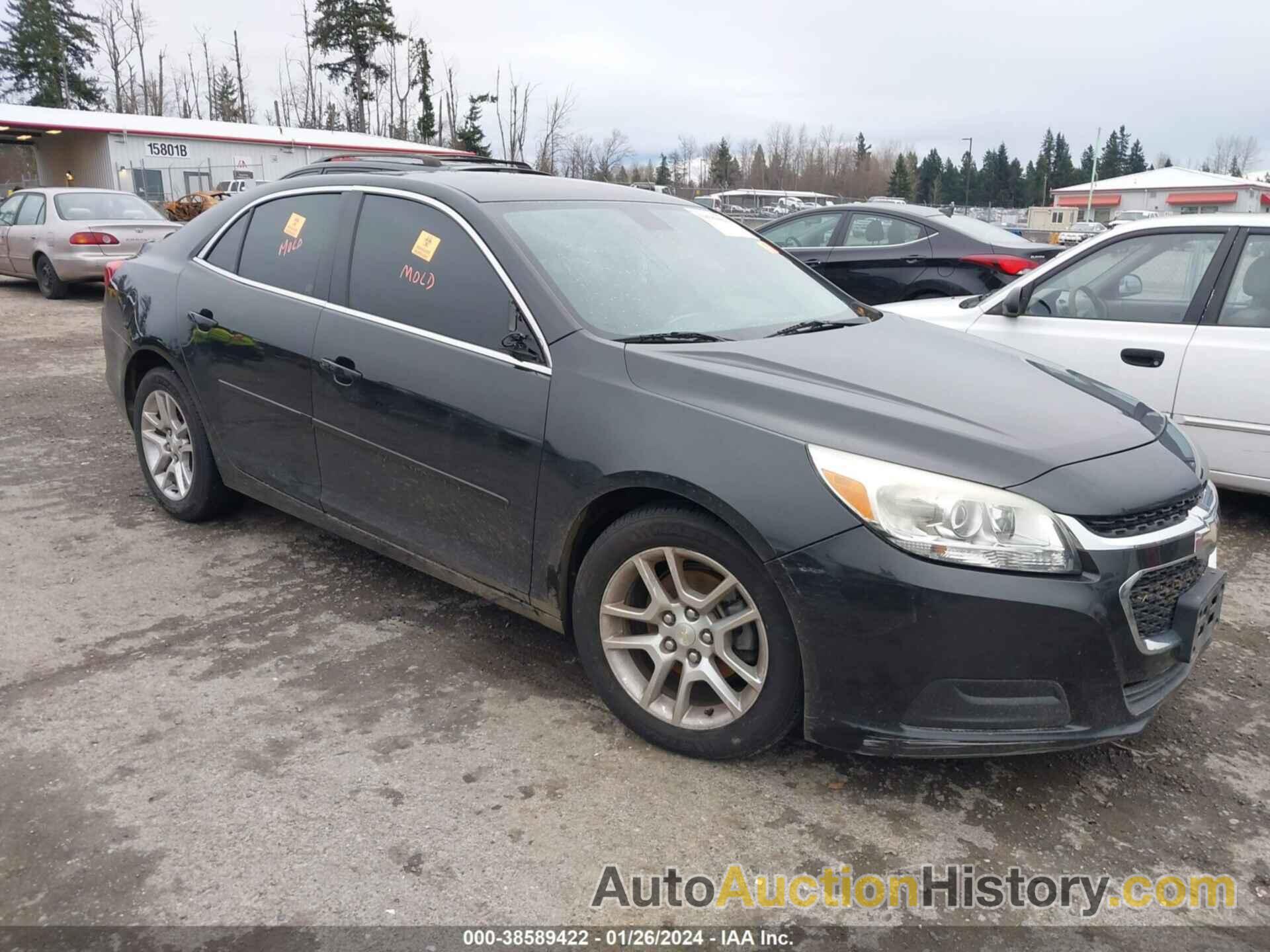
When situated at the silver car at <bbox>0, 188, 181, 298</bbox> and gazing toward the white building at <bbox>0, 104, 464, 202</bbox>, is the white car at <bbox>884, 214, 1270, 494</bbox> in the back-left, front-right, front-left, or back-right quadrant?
back-right

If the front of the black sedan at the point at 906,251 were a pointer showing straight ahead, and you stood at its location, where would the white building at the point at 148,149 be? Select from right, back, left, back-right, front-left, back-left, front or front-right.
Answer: front

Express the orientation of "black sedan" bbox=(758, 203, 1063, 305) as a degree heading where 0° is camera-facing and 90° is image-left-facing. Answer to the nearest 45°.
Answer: approximately 135°

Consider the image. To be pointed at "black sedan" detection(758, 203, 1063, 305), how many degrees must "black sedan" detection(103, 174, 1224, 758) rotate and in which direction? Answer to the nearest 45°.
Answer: approximately 135° to its left

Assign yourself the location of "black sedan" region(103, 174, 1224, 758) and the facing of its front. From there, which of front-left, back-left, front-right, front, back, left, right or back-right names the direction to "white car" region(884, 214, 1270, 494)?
left

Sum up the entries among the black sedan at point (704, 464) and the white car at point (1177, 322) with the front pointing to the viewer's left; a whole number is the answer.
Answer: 1

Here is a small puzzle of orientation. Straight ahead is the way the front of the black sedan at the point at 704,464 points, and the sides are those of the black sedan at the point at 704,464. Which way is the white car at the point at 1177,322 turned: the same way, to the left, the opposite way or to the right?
the opposite way

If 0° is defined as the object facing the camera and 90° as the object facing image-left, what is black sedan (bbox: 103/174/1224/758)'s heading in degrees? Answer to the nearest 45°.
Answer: approximately 315°

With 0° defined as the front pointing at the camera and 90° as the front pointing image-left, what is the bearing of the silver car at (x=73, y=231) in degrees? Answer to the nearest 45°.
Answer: approximately 135°

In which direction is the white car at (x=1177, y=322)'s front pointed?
to the viewer's left

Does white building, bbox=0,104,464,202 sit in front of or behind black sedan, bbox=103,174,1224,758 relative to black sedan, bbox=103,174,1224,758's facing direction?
behind

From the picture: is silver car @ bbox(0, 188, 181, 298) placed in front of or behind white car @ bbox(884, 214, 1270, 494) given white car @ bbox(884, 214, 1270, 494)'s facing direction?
in front

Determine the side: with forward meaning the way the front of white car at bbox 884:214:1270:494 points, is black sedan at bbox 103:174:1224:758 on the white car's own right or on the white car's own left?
on the white car's own left

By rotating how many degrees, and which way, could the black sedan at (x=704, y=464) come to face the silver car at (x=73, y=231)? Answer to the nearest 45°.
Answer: approximately 180°

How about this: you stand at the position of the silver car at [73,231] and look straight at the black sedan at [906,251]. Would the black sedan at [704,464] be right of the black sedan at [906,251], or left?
right
